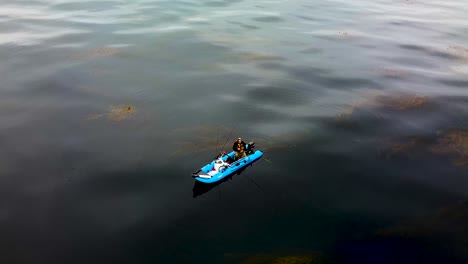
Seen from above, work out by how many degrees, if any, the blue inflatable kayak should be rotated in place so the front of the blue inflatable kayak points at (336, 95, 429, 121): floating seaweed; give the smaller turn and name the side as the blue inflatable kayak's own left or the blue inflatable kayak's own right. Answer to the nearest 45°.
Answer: approximately 180°

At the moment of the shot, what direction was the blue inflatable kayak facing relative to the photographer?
facing the viewer and to the left of the viewer

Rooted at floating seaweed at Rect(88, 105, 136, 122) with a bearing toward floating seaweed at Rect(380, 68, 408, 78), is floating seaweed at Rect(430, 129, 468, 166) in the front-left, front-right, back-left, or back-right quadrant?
front-right

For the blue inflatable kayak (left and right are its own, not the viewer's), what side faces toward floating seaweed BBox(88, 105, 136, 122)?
right

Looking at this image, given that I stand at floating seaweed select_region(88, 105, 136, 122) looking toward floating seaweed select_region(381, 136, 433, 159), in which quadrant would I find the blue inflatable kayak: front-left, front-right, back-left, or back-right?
front-right

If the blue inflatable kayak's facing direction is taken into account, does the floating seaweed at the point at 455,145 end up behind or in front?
behind

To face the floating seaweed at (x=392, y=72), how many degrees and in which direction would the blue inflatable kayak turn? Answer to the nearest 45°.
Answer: approximately 180°

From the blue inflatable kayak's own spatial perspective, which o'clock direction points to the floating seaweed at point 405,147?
The floating seaweed is roughly at 7 o'clock from the blue inflatable kayak.
